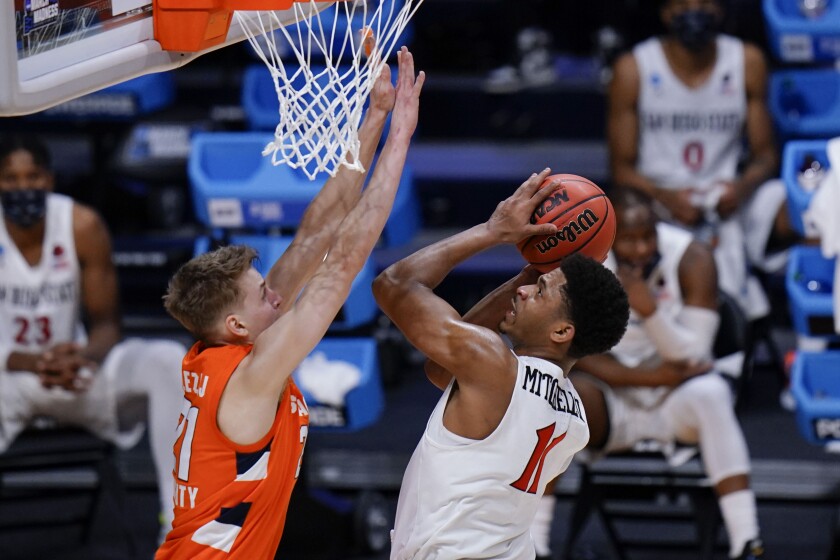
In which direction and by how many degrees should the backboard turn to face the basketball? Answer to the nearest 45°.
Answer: approximately 45° to its left

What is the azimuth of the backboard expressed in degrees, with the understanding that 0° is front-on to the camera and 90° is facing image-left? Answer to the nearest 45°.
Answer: approximately 315°

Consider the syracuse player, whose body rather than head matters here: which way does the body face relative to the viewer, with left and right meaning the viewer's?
facing to the right of the viewer

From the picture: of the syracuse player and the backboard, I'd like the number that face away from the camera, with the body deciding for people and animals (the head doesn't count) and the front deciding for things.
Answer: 0

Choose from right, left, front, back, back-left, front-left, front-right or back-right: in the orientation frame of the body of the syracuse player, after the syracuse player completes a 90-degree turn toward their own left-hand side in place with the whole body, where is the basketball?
right

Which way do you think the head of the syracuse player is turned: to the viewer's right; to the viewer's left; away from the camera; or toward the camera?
to the viewer's right

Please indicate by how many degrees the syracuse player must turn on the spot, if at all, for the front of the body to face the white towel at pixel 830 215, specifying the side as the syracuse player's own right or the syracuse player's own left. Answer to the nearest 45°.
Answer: approximately 45° to the syracuse player's own left
